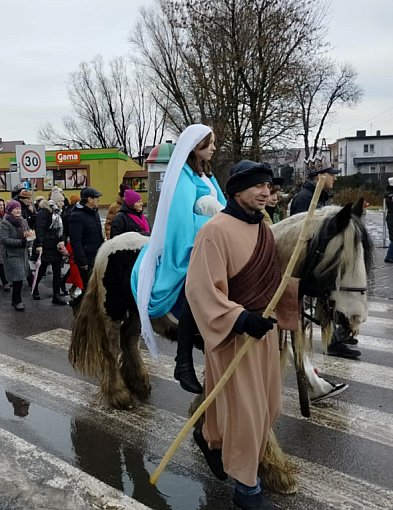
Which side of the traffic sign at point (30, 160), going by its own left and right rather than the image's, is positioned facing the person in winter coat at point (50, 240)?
front

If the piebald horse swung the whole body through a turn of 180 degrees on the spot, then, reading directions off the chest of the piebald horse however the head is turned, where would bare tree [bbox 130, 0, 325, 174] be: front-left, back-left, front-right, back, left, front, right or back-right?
front-right

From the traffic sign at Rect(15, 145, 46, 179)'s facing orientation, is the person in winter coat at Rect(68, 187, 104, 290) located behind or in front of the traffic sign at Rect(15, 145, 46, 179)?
in front

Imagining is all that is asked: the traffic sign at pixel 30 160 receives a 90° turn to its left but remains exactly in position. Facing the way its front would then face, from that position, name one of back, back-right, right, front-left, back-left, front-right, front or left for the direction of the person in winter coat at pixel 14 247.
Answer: right

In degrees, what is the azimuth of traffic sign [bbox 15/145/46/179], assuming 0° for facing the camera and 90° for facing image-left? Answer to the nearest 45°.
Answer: approximately 0°

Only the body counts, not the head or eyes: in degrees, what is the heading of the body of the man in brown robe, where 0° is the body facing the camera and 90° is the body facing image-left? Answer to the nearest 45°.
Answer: approximately 315°

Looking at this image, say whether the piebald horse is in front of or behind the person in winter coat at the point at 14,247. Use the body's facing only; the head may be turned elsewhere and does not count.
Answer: in front

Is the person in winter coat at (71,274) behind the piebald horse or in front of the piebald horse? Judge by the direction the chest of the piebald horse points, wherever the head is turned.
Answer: behind

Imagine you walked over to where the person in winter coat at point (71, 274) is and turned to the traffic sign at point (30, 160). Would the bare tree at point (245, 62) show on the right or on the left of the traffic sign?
right
